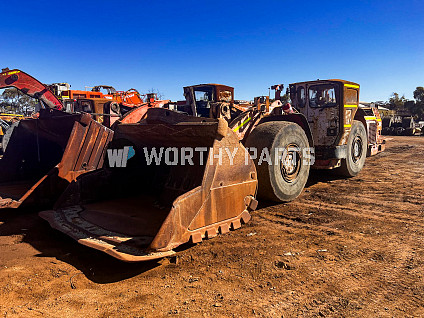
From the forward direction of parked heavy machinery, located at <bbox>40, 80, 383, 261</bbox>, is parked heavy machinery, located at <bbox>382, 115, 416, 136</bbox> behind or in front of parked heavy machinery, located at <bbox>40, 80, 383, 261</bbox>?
behind

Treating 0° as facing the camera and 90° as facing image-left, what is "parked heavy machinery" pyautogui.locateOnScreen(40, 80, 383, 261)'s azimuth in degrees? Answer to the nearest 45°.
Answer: approximately 45°
